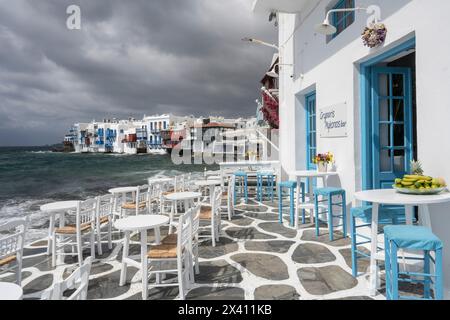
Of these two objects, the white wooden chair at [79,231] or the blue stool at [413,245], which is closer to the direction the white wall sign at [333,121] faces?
the white wooden chair

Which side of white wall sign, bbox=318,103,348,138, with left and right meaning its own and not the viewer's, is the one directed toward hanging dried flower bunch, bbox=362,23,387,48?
left

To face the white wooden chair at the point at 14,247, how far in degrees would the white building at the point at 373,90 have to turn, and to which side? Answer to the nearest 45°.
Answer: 0° — it already faces it

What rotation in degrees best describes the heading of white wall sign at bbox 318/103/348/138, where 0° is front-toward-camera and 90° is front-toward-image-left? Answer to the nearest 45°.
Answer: approximately 45°

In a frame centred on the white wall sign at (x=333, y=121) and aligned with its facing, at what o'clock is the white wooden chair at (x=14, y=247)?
The white wooden chair is roughly at 12 o'clock from the white wall sign.

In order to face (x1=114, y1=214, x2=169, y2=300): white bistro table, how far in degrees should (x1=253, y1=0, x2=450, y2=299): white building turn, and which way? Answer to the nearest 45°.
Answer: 0° — it already faces it

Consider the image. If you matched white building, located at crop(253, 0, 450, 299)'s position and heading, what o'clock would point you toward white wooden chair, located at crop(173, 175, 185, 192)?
The white wooden chair is roughly at 2 o'clock from the white building.

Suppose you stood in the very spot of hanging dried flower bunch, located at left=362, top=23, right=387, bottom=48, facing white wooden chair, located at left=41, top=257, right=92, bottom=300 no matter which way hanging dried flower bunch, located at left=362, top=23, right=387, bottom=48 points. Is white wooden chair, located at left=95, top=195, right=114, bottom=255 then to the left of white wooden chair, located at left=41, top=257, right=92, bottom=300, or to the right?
right
